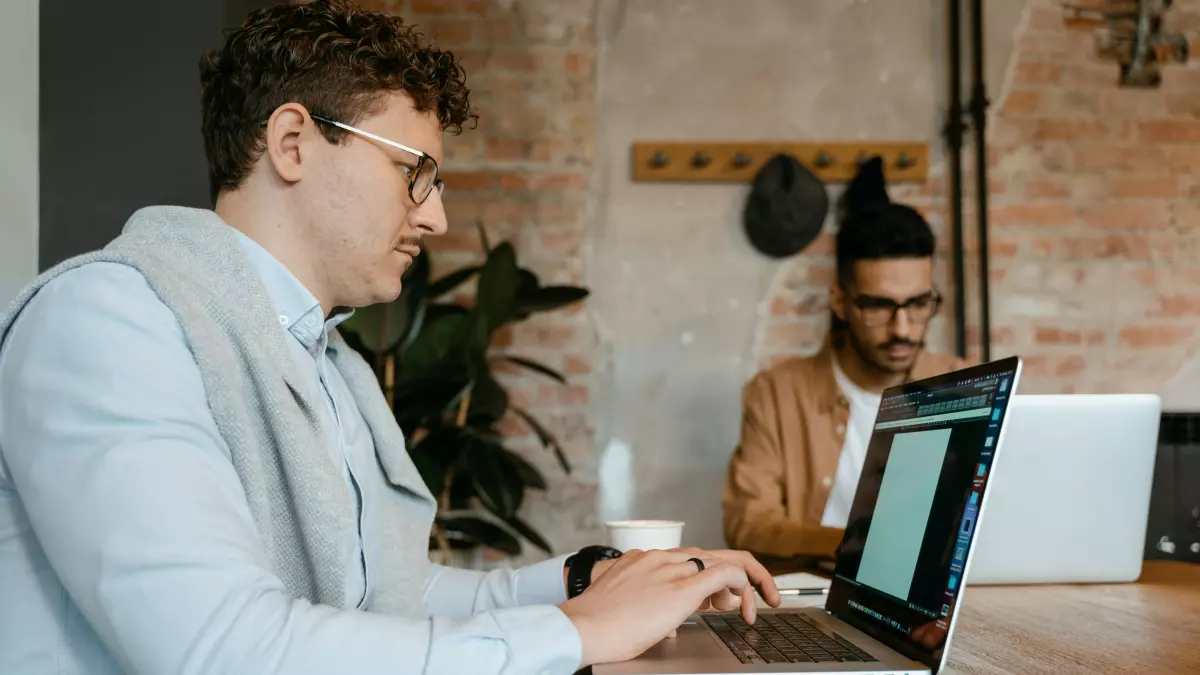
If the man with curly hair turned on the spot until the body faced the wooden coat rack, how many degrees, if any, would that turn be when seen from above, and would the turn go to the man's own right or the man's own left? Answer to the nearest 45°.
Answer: approximately 45° to the man's own left

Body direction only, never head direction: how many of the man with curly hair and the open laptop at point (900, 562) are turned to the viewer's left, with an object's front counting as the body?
1

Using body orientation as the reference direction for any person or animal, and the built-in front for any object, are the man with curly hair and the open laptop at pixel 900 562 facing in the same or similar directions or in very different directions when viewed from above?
very different directions

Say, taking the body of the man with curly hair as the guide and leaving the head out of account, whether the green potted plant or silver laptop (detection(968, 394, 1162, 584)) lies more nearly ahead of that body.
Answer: the silver laptop

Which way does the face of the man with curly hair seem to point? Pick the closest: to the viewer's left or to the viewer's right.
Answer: to the viewer's right

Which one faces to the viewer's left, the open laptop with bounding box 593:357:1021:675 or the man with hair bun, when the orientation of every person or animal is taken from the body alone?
the open laptop

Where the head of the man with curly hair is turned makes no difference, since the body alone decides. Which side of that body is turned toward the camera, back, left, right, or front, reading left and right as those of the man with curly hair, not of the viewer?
right

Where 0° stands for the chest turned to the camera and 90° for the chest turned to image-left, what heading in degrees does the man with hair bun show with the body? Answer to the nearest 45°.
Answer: approximately 315°

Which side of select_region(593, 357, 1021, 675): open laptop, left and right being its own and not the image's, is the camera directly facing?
left

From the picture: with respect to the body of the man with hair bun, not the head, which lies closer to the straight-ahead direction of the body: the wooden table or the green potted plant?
the wooden table
